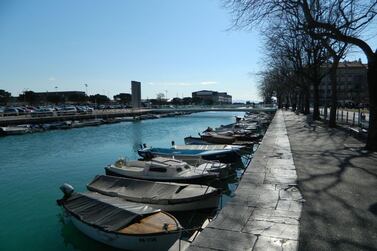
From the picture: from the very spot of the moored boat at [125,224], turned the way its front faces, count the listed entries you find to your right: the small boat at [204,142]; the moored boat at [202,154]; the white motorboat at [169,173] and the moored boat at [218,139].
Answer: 0

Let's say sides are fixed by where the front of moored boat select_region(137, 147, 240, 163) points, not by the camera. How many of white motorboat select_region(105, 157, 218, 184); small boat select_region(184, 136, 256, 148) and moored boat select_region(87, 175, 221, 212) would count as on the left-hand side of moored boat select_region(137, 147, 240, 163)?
1

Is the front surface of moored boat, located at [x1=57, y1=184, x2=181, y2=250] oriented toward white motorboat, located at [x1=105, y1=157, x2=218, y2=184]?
no

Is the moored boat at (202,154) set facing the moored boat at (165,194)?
no

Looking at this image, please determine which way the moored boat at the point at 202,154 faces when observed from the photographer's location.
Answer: facing to the right of the viewer

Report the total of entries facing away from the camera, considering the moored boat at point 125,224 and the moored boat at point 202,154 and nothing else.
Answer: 0

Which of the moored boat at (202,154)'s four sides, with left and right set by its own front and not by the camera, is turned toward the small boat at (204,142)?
left

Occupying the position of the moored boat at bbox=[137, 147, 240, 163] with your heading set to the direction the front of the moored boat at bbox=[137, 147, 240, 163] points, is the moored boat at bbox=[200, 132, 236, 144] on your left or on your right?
on your left

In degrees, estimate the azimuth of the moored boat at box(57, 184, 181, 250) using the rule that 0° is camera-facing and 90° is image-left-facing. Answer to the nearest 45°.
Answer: approximately 315°

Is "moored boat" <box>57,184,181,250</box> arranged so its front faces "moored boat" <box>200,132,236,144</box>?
no

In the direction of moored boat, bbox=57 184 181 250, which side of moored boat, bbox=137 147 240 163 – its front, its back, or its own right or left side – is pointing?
right
